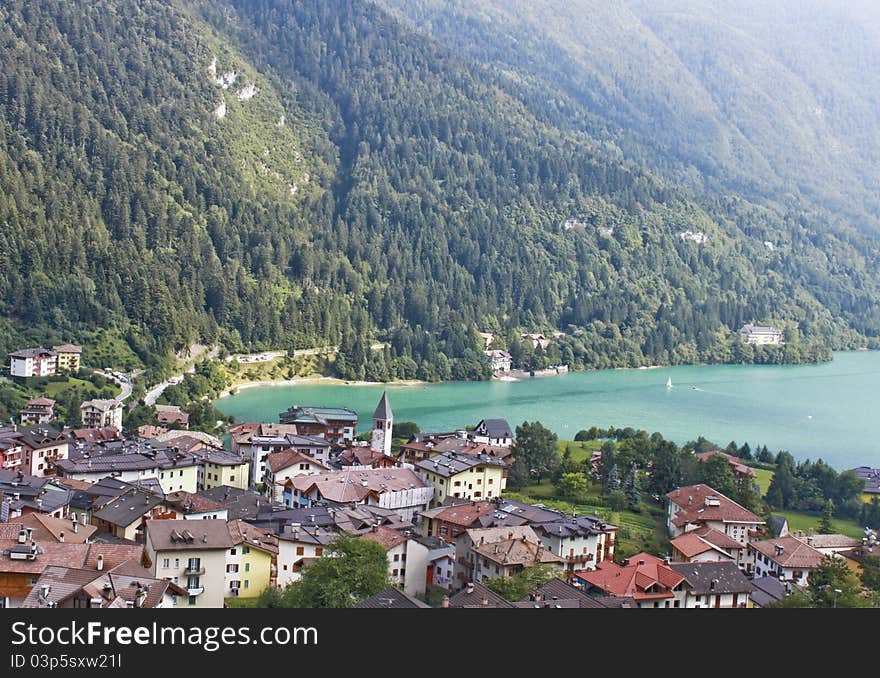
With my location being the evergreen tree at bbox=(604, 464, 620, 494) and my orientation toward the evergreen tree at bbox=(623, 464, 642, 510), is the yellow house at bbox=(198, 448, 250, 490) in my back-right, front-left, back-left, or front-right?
back-right

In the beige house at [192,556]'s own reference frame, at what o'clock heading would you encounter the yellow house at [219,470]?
the yellow house at [219,470] is roughly at 6 o'clock from the beige house at [192,556].

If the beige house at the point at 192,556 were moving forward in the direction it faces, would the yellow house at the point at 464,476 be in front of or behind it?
behind

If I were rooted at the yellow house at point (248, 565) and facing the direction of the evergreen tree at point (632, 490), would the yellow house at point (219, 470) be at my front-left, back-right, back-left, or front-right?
front-left

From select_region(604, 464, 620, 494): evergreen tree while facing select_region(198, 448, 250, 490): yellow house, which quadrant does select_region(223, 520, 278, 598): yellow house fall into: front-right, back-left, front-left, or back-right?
front-left

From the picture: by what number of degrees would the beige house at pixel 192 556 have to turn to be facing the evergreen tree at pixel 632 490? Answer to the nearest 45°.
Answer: approximately 135° to its left

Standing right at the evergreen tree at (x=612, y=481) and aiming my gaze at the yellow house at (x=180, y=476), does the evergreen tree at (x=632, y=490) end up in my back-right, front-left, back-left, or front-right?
back-left

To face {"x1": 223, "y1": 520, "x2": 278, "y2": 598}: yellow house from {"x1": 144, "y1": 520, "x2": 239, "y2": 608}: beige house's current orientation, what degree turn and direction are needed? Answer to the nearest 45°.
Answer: approximately 135° to its left

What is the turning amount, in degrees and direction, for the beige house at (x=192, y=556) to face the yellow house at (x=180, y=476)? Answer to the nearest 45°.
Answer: approximately 180°

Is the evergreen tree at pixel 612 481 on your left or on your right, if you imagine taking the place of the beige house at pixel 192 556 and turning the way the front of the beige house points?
on your left

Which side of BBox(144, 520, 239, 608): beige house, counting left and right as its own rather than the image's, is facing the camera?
front
